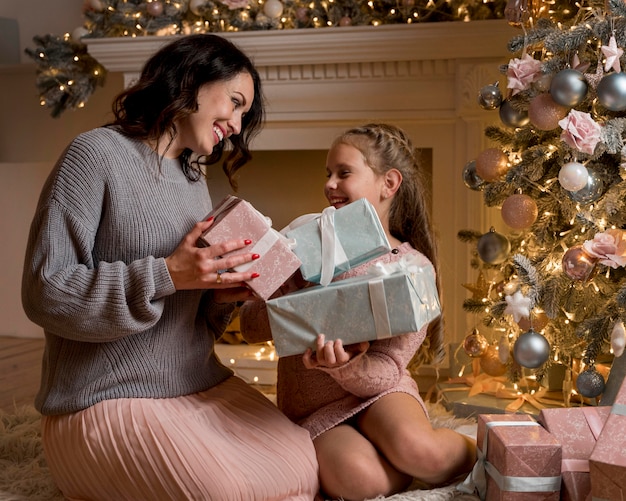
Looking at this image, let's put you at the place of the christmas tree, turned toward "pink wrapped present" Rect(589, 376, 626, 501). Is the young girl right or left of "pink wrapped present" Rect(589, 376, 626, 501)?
right

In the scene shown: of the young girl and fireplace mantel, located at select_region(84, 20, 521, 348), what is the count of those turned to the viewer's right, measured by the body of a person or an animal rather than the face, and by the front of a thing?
0

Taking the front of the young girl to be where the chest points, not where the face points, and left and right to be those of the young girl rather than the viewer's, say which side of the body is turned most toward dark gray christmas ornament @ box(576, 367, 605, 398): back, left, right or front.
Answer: back

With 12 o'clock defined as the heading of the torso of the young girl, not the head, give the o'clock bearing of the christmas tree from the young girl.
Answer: The christmas tree is roughly at 6 o'clock from the young girl.

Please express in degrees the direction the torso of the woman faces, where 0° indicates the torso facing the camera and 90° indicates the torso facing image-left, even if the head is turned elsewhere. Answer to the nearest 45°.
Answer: approximately 315°

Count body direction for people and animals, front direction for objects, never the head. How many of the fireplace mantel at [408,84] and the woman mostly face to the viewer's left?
0
